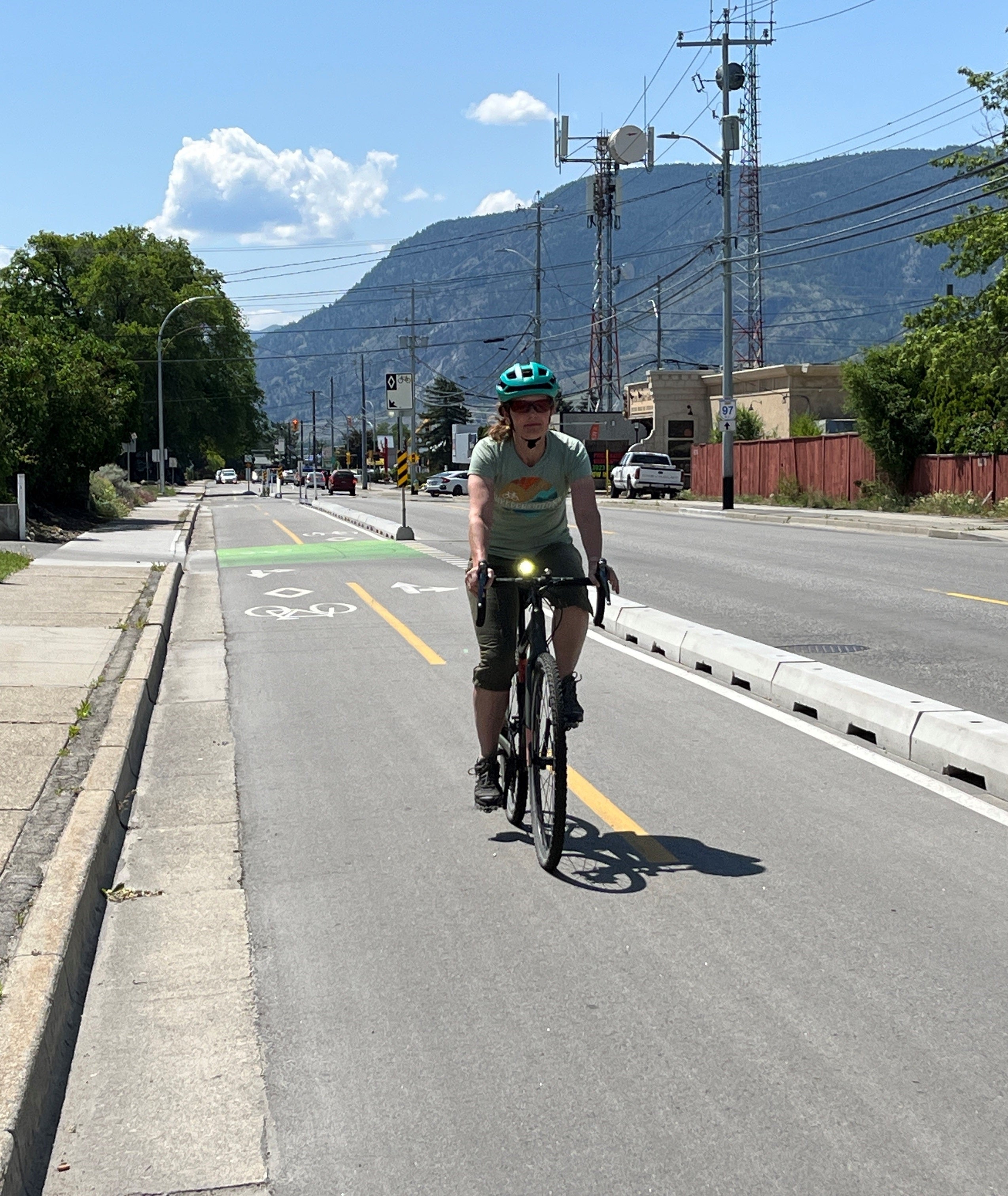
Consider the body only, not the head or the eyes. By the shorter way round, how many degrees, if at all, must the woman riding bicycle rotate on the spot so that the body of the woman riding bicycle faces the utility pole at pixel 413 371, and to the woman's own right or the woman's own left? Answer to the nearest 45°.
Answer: approximately 180°

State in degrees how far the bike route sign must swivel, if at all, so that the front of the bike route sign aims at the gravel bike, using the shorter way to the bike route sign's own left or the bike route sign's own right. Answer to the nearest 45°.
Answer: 0° — it already faces it

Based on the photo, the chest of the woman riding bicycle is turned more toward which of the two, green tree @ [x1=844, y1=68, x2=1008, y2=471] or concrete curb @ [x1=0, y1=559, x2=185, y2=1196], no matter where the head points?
the concrete curb

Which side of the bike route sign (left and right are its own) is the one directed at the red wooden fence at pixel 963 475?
left

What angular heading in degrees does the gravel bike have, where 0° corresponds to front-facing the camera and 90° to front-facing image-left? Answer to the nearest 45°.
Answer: approximately 0°

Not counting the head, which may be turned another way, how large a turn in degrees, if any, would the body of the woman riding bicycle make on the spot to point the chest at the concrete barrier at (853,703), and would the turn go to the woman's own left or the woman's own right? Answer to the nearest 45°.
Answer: approximately 135° to the woman's own left

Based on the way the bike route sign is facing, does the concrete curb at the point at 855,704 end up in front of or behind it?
in front

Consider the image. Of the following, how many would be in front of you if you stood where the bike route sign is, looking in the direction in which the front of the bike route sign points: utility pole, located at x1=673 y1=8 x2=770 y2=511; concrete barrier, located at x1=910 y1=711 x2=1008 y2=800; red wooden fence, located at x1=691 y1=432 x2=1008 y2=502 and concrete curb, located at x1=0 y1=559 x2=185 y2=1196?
2

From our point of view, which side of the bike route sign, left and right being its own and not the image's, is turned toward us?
front

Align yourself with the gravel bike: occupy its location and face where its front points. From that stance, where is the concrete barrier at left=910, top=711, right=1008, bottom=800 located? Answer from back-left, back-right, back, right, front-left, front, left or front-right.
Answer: back-left

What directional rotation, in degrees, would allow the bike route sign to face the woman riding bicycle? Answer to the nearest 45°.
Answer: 0° — it already faces them
